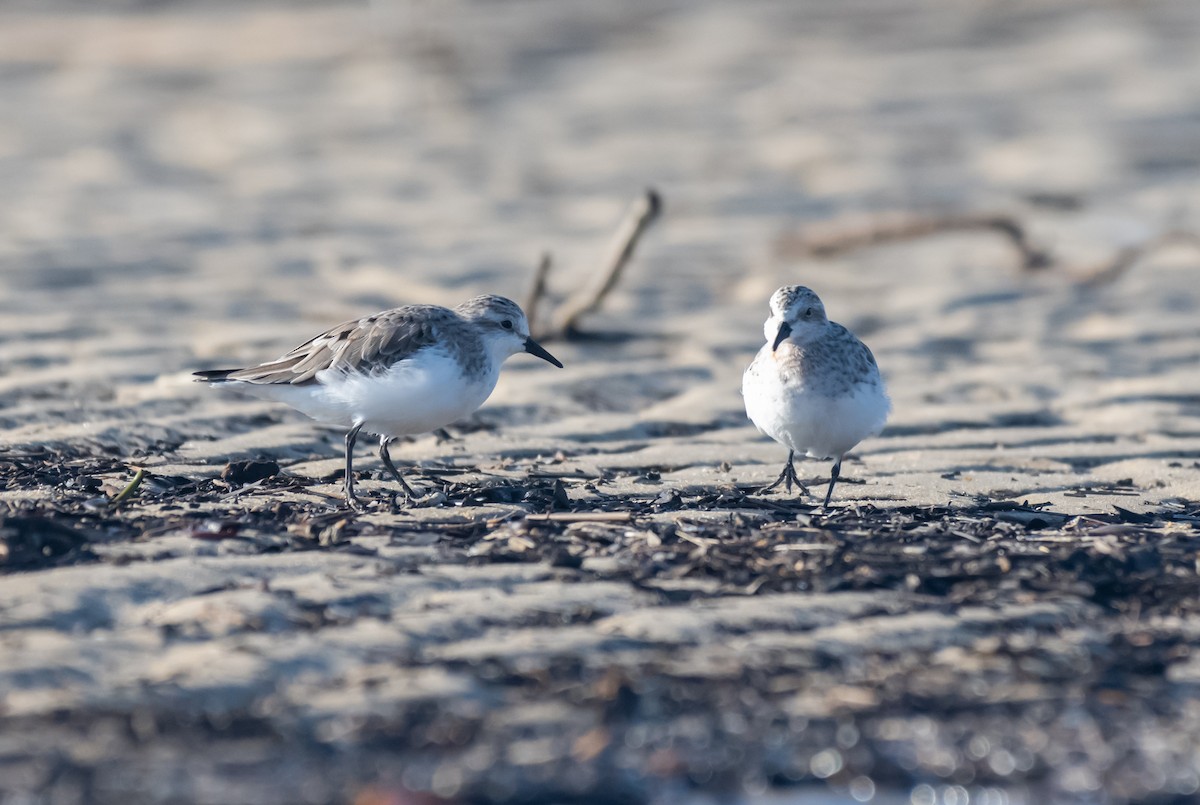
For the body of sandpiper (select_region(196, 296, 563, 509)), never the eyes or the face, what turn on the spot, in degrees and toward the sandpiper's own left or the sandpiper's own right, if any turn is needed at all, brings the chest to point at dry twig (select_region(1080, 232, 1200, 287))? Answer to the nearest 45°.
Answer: approximately 45° to the sandpiper's own left

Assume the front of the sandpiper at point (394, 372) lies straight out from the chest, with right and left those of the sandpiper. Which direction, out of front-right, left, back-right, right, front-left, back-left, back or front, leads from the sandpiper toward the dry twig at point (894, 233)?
front-left

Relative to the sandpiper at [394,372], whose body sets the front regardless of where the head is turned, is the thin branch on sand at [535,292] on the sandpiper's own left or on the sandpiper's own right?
on the sandpiper's own left

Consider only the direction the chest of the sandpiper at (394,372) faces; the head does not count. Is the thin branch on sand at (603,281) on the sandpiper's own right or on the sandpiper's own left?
on the sandpiper's own left

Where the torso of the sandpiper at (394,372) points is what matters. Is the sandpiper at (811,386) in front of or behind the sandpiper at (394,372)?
in front

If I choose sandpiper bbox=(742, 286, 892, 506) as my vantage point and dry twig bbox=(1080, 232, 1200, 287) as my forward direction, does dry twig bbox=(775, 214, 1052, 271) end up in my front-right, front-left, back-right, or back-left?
front-left

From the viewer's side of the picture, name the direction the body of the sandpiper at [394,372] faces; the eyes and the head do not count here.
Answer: to the viewer's right
